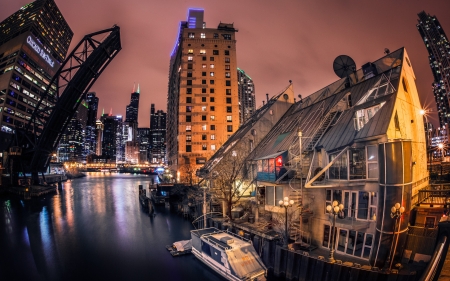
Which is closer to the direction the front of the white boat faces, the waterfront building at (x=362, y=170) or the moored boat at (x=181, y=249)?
the waterfront building

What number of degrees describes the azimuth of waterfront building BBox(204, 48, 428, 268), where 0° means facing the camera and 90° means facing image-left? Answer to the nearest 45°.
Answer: approximately 45°

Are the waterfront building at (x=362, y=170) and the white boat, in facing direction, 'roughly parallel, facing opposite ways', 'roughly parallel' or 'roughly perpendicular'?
roughly perpendicular
